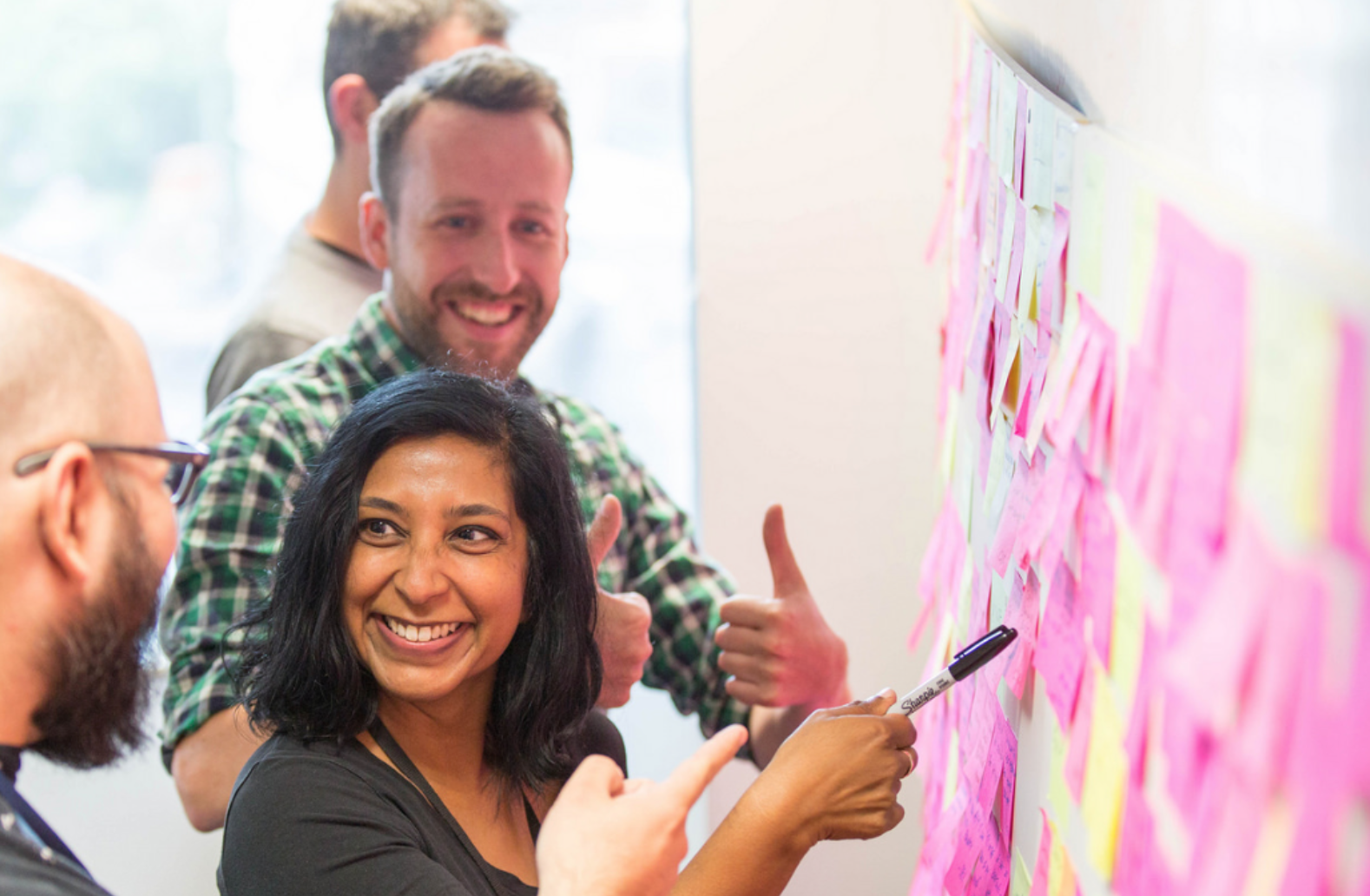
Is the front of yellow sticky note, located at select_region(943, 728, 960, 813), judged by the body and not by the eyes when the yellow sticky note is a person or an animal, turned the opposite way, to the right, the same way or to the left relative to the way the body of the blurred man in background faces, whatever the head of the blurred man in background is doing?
the opposite way

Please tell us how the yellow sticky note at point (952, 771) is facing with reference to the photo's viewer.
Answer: facing to the left of the viewer

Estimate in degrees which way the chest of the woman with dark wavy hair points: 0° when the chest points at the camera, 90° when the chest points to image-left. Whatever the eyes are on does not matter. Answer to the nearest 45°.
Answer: approximately 315°

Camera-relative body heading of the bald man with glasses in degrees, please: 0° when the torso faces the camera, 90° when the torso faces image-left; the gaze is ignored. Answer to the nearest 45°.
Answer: approximately 225°

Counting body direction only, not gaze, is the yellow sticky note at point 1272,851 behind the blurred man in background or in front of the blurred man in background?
in front

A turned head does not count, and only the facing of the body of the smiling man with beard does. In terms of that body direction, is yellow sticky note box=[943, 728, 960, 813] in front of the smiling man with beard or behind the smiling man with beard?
in front
